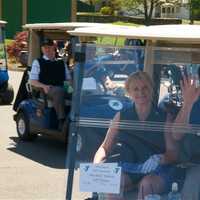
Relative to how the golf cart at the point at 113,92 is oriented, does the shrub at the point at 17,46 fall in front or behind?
behind

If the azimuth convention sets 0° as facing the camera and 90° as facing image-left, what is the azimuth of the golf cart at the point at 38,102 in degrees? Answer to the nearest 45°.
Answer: approximately 315°

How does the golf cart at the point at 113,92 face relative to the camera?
toward the camera

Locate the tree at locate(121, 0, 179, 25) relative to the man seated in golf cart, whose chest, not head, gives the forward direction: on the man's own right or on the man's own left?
on the man's own left

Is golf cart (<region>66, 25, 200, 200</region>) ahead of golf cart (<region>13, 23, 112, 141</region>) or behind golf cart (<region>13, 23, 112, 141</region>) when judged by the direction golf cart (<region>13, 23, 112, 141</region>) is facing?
ahead
